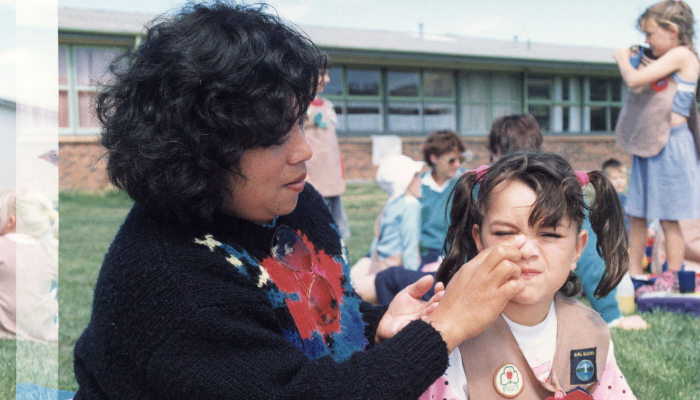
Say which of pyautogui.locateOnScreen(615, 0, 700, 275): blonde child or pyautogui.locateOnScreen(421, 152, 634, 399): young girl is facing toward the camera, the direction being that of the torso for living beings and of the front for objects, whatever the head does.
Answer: the young girl

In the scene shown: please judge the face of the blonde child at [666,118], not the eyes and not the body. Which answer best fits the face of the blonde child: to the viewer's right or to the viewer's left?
to the viewer's left

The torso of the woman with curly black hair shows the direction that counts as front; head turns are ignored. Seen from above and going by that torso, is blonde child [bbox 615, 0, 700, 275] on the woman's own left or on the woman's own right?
on the woman's own left

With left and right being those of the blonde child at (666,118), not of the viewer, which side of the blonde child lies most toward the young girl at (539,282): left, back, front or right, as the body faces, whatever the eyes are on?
left

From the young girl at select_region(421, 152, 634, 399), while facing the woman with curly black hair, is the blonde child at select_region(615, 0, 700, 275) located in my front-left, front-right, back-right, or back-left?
back-right

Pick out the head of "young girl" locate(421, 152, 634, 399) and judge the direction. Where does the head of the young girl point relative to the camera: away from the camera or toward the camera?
toward the camera

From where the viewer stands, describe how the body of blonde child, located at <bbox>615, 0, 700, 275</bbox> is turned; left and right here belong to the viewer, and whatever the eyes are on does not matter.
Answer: facing to the left of the viewer

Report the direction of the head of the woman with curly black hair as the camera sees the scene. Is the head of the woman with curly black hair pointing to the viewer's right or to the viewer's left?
to the viewer's right

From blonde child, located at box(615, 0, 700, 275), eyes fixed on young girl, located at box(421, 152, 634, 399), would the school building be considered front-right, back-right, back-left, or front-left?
back-right

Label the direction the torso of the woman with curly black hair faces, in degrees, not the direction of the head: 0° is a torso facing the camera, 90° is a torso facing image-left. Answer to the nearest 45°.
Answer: approximately 315°

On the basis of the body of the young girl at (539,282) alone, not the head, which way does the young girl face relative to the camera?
toward the camera

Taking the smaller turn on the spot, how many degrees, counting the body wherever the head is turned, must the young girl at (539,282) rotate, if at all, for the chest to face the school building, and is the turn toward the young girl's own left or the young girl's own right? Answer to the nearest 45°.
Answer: approximately 180°
